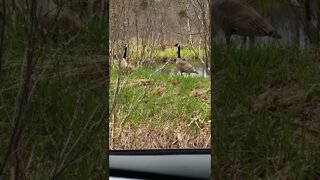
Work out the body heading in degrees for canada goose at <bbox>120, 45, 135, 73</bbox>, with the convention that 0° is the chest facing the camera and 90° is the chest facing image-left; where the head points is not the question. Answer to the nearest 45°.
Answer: approximately 45°
